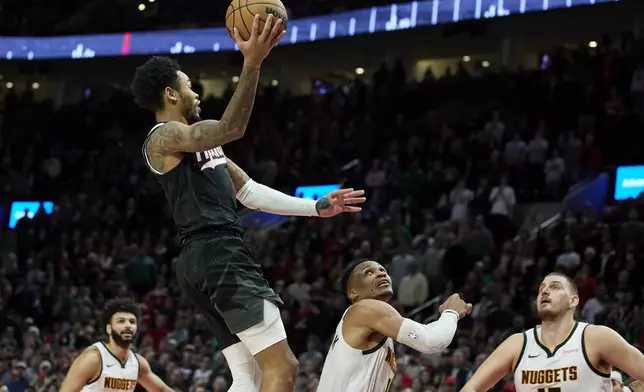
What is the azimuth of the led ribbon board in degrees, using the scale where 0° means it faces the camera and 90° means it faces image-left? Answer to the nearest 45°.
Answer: approximately 0°

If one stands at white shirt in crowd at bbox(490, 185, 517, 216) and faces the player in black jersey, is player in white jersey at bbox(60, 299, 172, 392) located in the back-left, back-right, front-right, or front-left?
front-right

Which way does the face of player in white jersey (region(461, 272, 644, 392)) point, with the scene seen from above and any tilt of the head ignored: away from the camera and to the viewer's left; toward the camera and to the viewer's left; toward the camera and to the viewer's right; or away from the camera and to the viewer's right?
toward the camera and to the viewer's left

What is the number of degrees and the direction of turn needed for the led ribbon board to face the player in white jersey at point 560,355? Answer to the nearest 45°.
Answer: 0° — it already faces them

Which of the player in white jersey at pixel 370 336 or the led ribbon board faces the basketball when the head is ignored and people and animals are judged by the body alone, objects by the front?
the led ribbon board

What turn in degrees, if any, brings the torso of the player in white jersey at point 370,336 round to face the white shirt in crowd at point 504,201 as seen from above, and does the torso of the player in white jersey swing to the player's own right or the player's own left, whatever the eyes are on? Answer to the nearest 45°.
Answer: approximately 90° to the player's own left

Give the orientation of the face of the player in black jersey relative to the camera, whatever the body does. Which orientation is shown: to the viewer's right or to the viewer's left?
to the viewer's right

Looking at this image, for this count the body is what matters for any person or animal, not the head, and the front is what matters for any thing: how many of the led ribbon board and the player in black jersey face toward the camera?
1

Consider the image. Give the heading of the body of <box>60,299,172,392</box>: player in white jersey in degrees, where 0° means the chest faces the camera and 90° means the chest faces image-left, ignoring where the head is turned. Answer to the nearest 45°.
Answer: approximately 315°

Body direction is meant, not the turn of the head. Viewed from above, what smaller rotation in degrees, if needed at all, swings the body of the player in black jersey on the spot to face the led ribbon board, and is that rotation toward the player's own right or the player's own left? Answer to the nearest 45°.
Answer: approximately 90° to the player's own left
